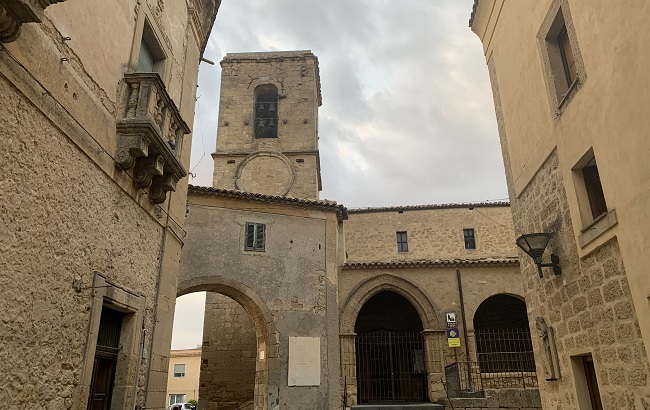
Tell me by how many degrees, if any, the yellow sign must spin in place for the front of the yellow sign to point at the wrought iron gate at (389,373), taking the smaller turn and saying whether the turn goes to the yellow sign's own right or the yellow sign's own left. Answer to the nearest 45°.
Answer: approximately 135° to the yellow sign's own right

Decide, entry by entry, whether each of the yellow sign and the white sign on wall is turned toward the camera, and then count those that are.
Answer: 2

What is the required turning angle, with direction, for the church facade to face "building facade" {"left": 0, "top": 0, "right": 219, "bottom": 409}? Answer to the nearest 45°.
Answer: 0° — it already faces it

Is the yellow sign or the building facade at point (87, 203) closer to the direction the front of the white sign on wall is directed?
the building facade

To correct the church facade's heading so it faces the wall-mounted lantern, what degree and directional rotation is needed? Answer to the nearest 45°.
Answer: approximately 45° to its left

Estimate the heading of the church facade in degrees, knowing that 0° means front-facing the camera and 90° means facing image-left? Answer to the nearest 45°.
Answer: approximately 0°

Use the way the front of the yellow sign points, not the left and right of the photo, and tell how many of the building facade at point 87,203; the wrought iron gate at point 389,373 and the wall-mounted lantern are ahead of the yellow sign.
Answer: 2

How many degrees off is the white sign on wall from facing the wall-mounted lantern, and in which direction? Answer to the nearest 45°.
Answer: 0° — it already faces it
